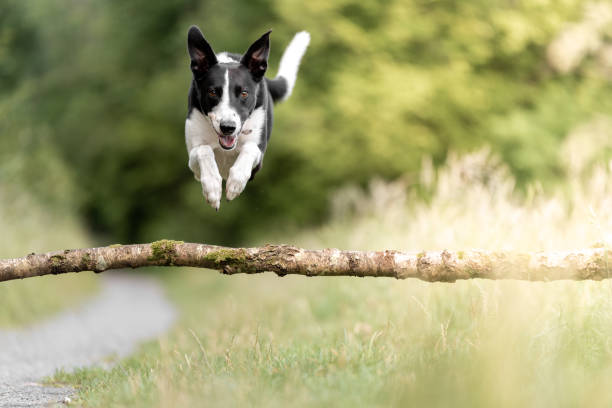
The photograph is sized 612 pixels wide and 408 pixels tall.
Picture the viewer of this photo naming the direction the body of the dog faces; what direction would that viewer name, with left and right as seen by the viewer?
facing the viewer
